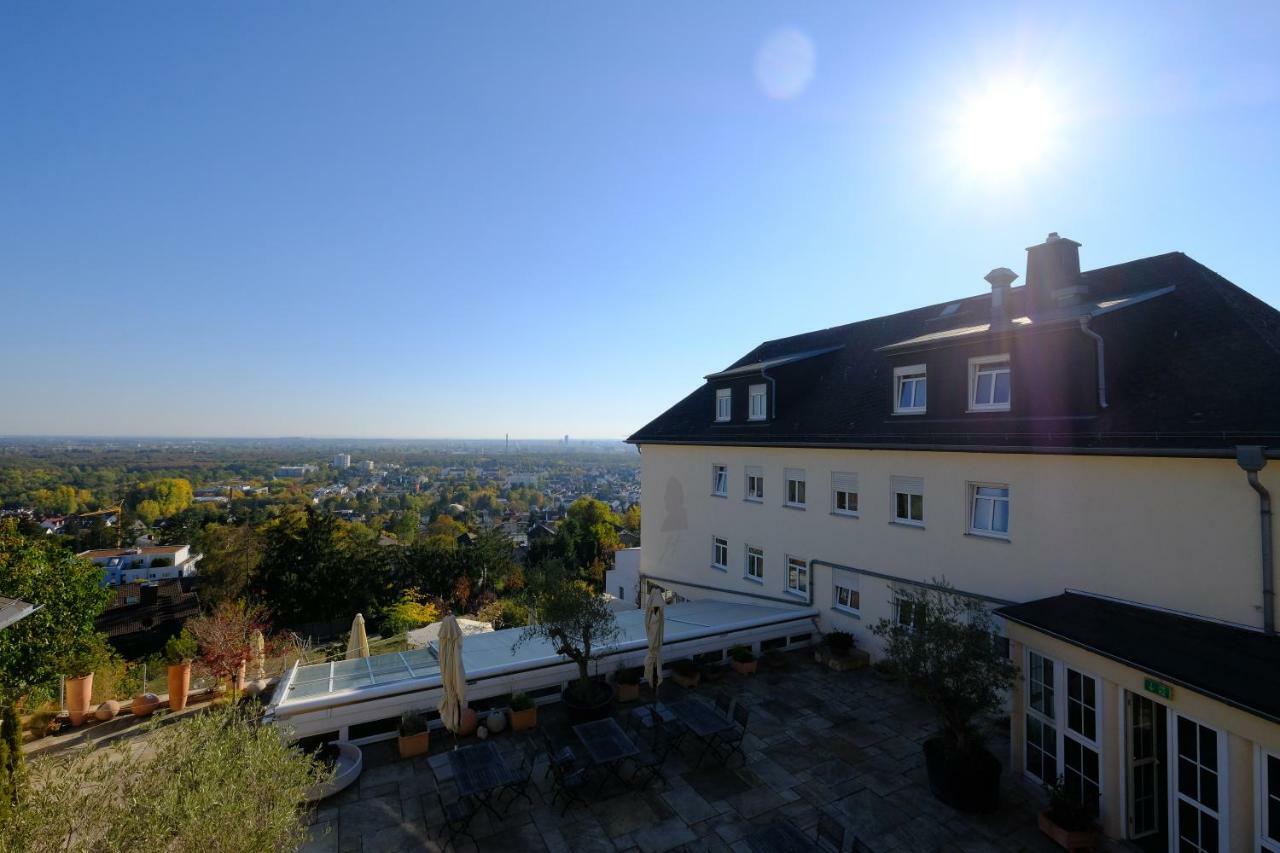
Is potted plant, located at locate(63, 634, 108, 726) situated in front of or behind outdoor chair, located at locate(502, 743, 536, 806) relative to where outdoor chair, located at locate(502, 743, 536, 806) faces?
in front

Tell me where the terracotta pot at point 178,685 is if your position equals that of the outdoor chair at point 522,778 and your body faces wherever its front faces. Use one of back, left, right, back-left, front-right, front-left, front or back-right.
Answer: front-right

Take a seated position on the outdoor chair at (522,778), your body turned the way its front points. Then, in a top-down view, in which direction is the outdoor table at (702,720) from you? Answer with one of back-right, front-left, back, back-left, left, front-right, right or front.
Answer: back

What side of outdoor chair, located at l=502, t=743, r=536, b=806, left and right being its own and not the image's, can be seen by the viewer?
left

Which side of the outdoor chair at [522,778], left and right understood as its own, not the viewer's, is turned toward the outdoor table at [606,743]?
back

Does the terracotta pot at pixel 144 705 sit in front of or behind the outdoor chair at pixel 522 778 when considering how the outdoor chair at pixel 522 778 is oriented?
in front

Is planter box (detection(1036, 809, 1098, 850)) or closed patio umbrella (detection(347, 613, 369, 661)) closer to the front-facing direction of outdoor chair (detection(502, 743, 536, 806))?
the closed patio umbrella

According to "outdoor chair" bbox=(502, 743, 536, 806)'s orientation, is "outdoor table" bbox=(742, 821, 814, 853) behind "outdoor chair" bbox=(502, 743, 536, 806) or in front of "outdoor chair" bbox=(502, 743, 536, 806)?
behind

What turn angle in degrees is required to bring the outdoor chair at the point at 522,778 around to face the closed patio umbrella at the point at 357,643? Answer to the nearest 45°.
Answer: approximately 45° to its right

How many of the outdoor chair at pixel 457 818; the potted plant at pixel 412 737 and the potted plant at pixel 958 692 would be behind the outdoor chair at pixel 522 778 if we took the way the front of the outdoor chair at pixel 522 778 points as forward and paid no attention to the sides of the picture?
1

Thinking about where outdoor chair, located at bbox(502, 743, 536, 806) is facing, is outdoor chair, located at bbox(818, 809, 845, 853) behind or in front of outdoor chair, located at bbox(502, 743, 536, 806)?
behind

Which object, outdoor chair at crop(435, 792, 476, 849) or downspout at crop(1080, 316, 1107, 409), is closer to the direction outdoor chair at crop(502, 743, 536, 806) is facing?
the outdoor chair
